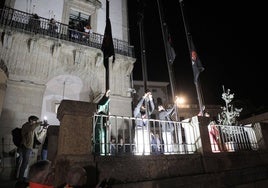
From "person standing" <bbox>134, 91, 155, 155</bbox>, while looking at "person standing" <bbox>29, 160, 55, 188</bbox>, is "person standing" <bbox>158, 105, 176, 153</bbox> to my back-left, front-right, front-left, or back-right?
back-left

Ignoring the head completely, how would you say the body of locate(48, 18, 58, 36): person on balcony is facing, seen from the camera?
toward the camera

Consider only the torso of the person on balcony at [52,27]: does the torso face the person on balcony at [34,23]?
no

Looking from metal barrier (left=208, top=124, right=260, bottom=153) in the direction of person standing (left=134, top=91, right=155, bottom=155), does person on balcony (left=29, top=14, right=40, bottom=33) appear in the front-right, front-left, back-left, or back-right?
front-right

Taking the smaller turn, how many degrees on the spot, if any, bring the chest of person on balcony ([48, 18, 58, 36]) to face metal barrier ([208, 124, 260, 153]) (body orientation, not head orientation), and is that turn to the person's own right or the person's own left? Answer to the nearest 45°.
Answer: approximately 45° to the person's own left

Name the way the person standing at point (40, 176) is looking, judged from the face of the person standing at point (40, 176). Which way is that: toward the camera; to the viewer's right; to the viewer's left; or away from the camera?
away from the camera
